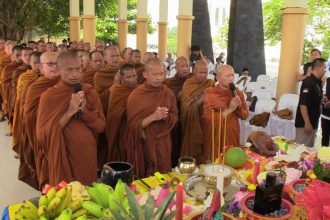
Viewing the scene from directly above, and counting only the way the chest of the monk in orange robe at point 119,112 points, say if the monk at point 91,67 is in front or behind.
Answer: behind

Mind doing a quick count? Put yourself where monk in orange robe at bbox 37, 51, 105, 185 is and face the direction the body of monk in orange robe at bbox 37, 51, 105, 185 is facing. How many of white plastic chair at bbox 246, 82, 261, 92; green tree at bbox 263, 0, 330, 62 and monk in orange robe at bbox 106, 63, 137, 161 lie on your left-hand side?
3

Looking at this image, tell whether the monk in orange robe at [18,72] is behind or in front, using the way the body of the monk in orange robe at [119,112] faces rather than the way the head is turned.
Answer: behind

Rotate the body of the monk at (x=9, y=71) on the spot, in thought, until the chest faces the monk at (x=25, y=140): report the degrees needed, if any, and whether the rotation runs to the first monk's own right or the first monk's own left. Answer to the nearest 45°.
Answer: approximately 45° to the first monk's own right

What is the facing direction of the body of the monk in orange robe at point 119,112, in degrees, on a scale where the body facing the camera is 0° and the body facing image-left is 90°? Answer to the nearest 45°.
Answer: approximately 315°

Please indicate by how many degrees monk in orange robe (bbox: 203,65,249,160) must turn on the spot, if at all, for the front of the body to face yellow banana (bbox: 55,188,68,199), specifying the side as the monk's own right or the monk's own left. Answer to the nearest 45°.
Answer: approximately 45° to the monk's own right

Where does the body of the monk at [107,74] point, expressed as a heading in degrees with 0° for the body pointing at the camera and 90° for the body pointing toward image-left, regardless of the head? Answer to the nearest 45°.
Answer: approximately 315°

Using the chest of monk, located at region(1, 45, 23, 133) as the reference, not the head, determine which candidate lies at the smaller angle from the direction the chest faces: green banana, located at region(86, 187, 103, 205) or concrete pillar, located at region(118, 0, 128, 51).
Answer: the green banana

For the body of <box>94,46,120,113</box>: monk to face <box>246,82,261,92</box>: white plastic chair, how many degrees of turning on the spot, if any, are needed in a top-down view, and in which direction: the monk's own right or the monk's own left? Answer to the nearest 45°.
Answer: approximately 90° to the monk's own left
